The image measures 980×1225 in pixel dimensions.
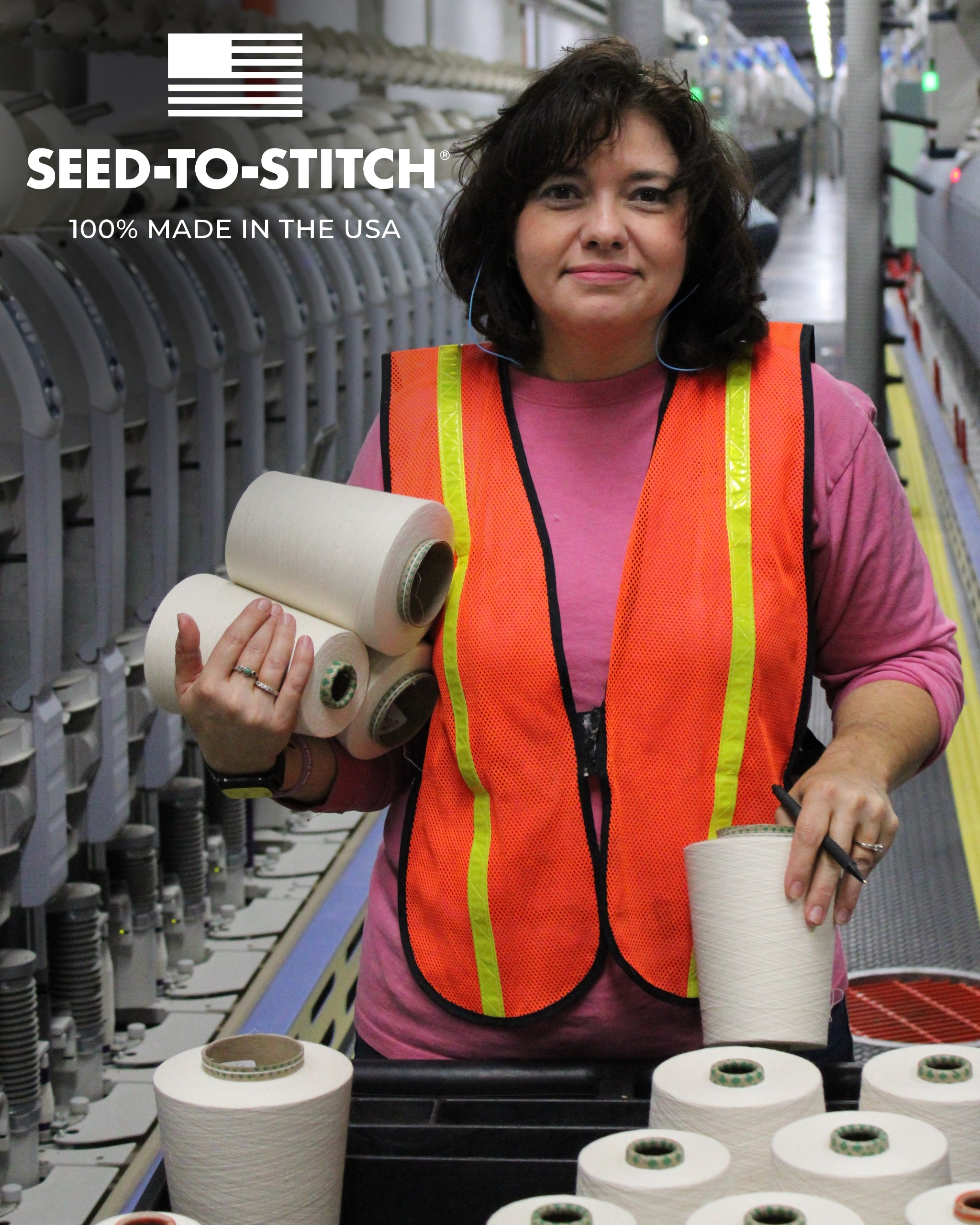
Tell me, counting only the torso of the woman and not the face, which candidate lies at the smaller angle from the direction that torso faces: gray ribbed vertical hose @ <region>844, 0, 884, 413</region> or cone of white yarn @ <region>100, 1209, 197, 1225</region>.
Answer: the cone of white yarn

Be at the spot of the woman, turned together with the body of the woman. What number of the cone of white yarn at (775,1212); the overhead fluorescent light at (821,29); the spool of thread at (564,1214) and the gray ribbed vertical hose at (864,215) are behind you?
2

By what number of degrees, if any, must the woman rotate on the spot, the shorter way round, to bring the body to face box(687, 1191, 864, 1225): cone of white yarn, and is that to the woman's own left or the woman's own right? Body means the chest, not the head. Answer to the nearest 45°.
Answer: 0° — they already face it

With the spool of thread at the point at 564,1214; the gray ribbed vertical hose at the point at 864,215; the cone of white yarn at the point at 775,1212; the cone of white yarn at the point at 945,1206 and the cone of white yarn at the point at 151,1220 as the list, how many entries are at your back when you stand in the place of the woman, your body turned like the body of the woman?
1

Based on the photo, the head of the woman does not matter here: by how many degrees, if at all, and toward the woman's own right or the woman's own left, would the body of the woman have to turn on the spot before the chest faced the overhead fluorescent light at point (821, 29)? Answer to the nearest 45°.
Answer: approximately 180°

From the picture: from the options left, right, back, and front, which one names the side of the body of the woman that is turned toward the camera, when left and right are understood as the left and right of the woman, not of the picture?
front

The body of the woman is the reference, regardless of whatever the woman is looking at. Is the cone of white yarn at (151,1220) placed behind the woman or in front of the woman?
in front

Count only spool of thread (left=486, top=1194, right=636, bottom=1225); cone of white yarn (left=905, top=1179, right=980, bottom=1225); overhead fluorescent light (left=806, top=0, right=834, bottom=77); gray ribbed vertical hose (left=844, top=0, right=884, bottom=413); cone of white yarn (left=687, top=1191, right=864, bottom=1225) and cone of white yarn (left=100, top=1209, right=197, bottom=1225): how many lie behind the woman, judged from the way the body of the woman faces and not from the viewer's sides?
2

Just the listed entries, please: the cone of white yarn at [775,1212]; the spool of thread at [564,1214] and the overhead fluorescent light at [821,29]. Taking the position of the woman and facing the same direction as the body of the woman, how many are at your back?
1

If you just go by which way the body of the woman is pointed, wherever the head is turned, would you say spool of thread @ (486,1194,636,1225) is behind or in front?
in front
